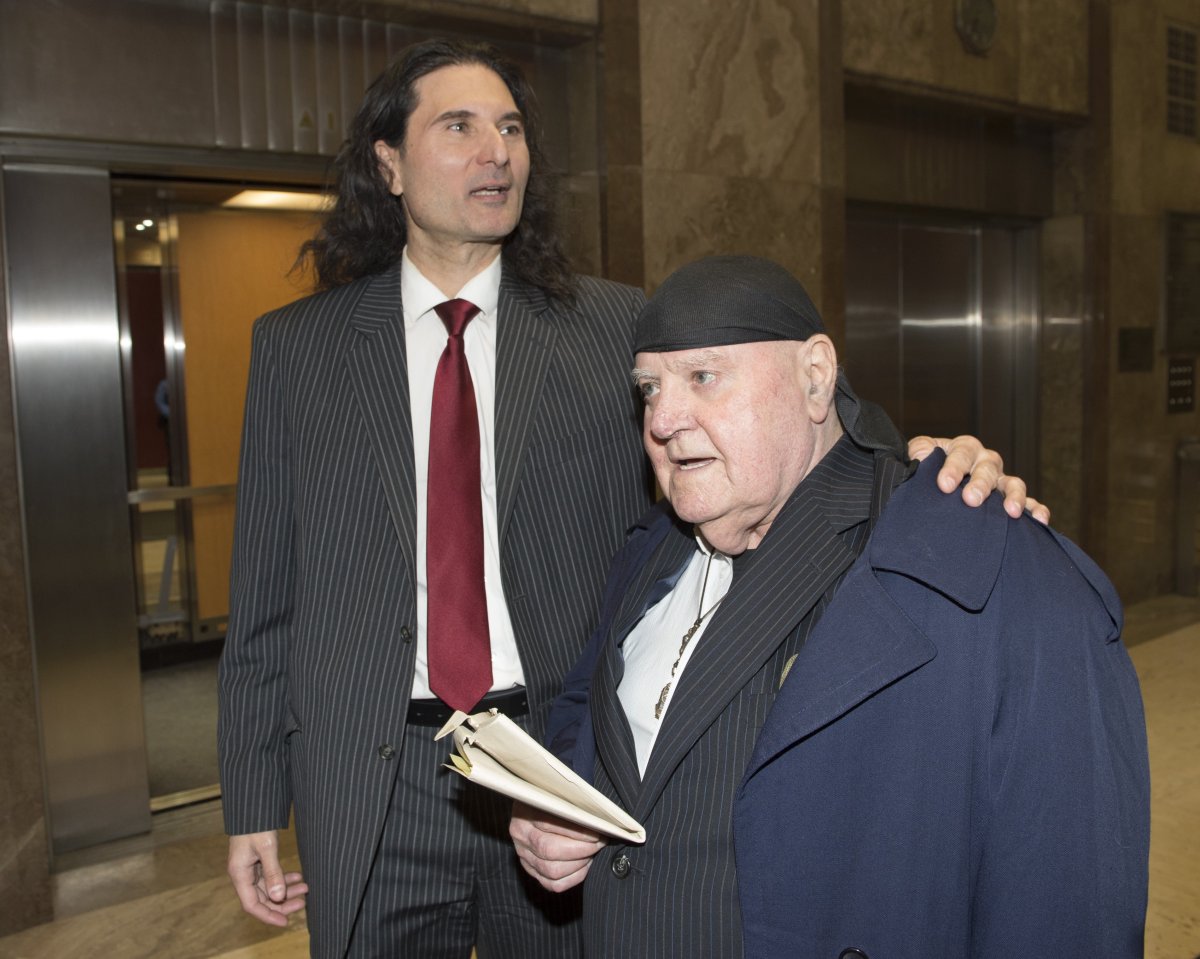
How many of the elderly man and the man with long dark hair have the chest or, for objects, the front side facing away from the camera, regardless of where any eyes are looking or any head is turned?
0

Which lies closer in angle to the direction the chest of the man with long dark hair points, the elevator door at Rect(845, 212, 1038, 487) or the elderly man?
the elderly man

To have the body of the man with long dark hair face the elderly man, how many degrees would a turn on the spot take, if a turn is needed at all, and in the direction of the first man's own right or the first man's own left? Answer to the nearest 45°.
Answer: approximately 45° to the first man's own left

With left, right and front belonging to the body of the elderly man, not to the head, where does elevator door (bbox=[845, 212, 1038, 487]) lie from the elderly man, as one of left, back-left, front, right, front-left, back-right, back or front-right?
back-right

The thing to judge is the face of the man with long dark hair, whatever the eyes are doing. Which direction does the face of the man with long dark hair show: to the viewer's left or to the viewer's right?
to the viewer's right

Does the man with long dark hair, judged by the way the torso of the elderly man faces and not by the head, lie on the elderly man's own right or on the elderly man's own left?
on the elderly man's own right

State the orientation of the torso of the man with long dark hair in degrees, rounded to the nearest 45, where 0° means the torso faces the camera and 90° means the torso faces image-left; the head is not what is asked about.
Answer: approximately 0°

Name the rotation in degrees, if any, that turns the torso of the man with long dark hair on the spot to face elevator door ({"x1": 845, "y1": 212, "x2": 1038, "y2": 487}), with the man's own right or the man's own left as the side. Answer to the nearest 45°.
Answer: approximately 135° to the man's own left

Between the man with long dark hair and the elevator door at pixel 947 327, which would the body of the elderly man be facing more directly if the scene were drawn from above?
the man with long dark hair
